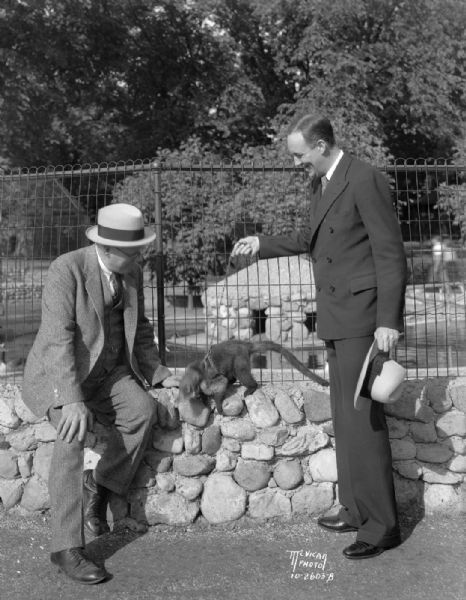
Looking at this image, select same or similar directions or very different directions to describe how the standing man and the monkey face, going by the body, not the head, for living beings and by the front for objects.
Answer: same or similar directions

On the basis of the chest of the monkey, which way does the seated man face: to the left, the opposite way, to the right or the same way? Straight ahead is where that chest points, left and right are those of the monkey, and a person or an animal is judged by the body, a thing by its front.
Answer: to the left

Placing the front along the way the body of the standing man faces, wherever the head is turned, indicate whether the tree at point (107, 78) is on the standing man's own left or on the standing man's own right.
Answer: on the standing man's own right

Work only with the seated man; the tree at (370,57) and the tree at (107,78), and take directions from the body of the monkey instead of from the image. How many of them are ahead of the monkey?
1

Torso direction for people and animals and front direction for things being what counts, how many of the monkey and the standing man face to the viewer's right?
0

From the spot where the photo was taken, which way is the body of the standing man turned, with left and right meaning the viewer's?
facing the viewer and to the left of the viewer

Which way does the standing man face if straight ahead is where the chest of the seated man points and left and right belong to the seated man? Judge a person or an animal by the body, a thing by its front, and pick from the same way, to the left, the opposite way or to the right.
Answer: to the right

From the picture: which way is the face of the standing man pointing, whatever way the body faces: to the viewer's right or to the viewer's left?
to the viewer's left

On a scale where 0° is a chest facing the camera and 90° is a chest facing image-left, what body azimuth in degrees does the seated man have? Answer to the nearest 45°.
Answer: approximately 315°

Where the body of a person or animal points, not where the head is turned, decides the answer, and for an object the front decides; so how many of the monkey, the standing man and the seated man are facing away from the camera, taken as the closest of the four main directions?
0

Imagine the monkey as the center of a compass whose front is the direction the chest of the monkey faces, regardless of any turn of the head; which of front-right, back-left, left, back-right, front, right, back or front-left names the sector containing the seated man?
front

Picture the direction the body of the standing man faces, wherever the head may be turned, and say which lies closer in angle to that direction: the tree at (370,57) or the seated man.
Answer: the seated man
